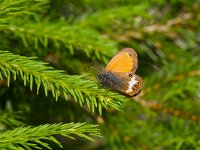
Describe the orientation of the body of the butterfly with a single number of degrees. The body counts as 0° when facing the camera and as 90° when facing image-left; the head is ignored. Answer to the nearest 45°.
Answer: approximately 90°
